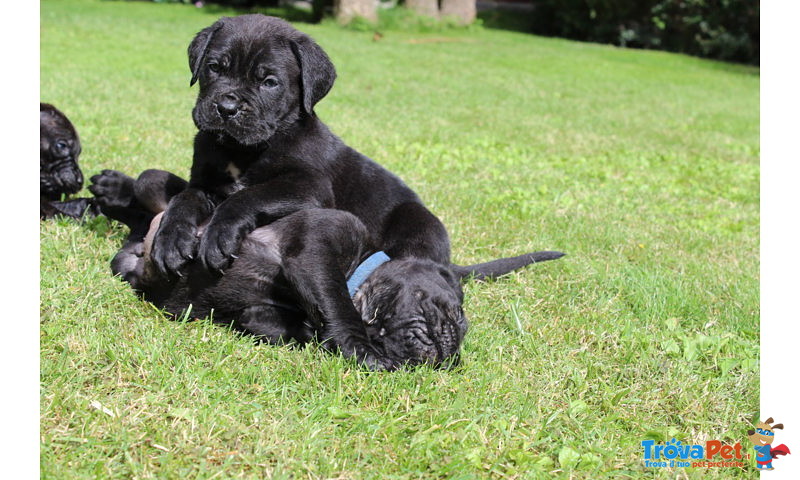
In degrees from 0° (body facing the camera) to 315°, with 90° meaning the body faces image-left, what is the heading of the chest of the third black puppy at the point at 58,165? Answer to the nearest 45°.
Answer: approximately 315°

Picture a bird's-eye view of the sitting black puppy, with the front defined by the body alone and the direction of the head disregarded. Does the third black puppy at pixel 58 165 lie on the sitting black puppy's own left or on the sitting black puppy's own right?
on the sitting black puppy's own right

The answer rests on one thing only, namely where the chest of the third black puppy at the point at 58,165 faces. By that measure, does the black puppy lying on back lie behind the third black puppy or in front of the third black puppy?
in front

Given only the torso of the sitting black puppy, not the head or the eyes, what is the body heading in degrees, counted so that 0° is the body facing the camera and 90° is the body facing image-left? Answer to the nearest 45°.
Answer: approximately 45°

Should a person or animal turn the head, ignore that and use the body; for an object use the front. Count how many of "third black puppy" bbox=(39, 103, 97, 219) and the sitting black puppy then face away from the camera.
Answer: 0
